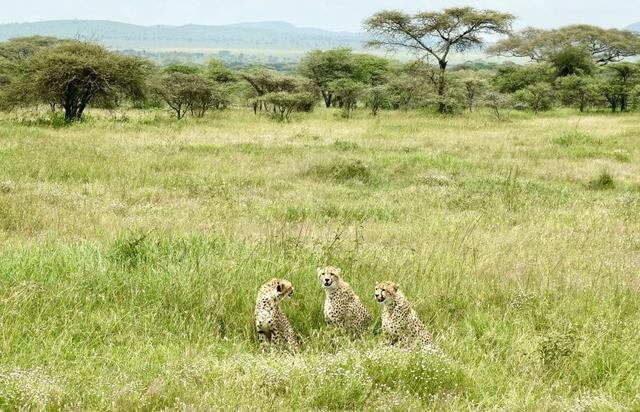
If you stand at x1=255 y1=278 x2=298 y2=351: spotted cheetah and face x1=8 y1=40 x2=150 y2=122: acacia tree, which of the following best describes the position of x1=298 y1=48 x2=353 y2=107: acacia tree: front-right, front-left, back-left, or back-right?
front-right

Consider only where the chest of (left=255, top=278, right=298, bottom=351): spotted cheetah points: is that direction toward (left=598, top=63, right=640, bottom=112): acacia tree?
no

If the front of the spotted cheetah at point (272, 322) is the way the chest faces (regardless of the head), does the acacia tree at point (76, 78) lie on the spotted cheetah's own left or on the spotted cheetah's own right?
on the spotted cheetah's own right

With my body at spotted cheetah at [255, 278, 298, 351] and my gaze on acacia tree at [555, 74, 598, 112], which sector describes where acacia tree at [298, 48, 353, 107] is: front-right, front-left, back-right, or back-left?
front-left

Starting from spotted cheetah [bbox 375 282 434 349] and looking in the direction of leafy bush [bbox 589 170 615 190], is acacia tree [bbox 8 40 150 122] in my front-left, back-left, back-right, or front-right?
front-left

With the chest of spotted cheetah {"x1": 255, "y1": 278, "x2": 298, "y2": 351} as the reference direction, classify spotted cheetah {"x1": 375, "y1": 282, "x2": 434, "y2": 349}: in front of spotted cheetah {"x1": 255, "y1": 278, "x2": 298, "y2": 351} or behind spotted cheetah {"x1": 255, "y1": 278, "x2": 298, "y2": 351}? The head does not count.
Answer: behind

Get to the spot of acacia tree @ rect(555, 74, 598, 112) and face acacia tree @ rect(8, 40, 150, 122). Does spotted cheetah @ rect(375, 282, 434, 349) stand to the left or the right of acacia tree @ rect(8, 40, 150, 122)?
left
